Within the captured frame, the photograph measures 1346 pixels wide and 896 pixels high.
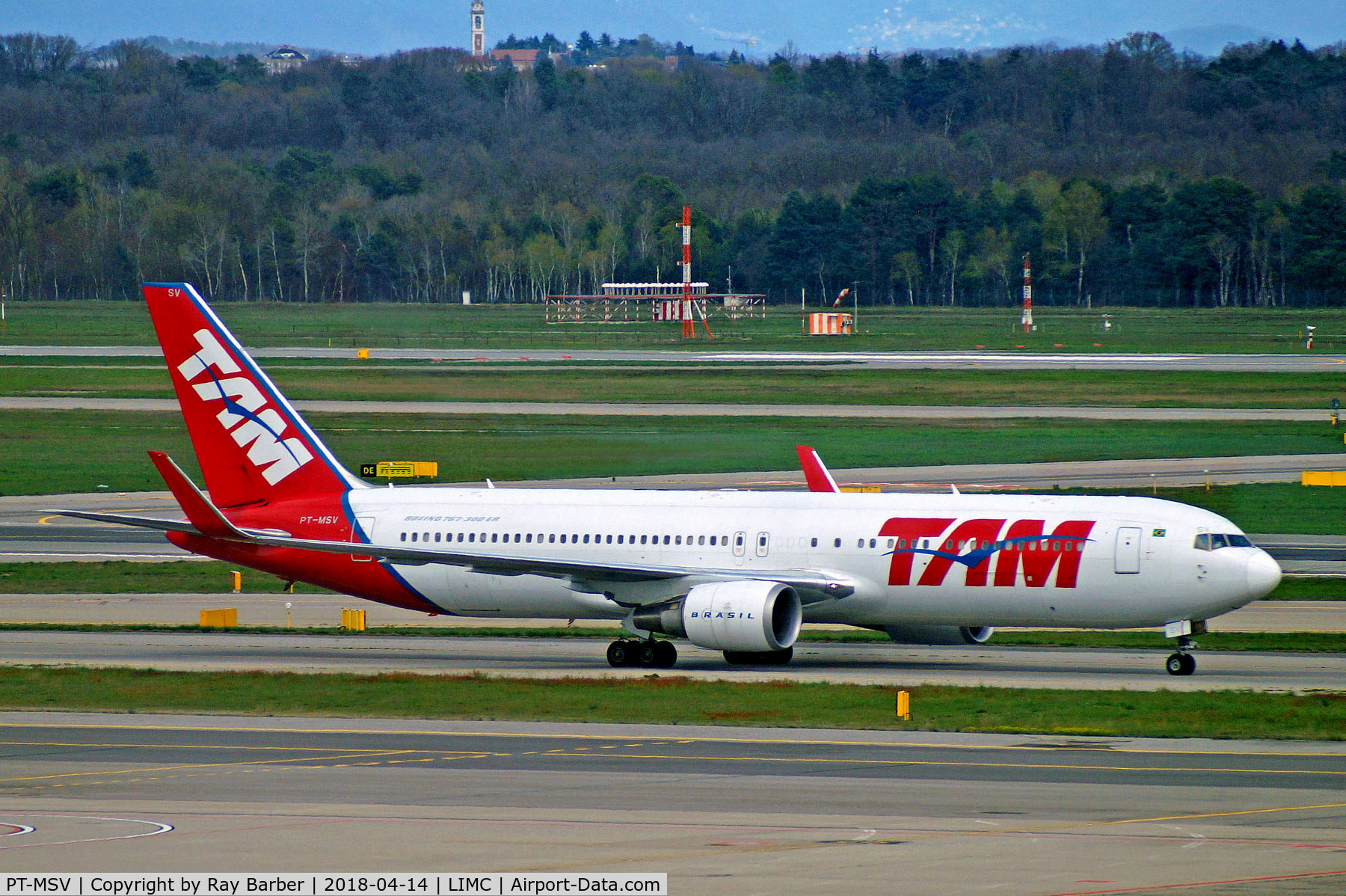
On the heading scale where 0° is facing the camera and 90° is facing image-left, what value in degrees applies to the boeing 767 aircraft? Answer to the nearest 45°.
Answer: approximately 315°
